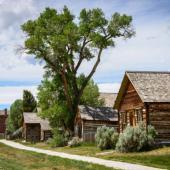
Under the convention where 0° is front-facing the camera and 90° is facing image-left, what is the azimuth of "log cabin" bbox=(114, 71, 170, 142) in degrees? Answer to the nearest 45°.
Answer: approximately 45°
